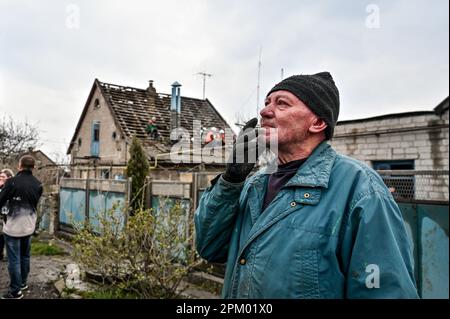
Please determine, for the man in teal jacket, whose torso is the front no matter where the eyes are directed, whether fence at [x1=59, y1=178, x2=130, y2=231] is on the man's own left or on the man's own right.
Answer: on the man's own right

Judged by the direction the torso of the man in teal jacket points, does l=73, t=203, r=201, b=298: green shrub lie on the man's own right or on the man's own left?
on the man's own right

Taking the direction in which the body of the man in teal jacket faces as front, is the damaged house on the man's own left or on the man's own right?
on the man's own right

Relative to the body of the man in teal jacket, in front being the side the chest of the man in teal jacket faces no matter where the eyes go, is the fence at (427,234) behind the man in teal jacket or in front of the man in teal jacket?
behind

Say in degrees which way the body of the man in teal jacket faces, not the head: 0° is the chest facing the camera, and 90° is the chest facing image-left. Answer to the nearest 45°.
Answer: approximately 45°

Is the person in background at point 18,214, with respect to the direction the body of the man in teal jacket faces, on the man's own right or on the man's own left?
on the man's own right
